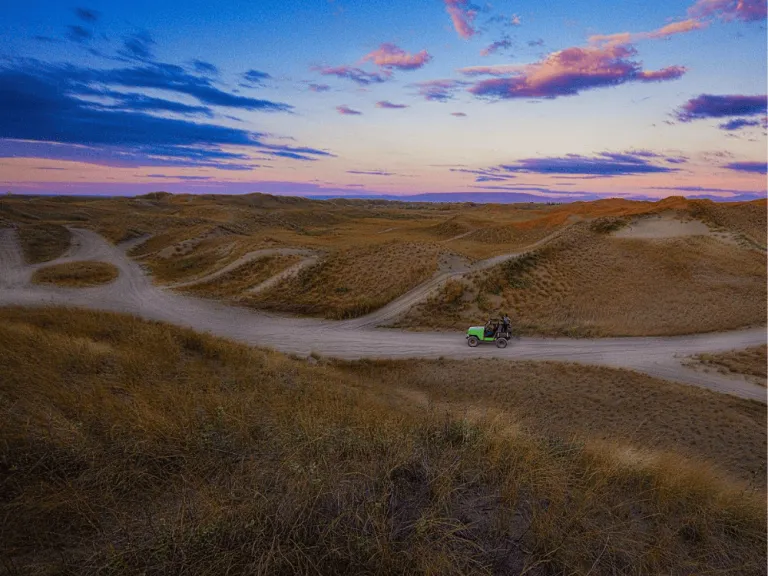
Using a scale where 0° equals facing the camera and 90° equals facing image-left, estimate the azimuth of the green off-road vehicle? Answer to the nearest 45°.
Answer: approximately 90°
